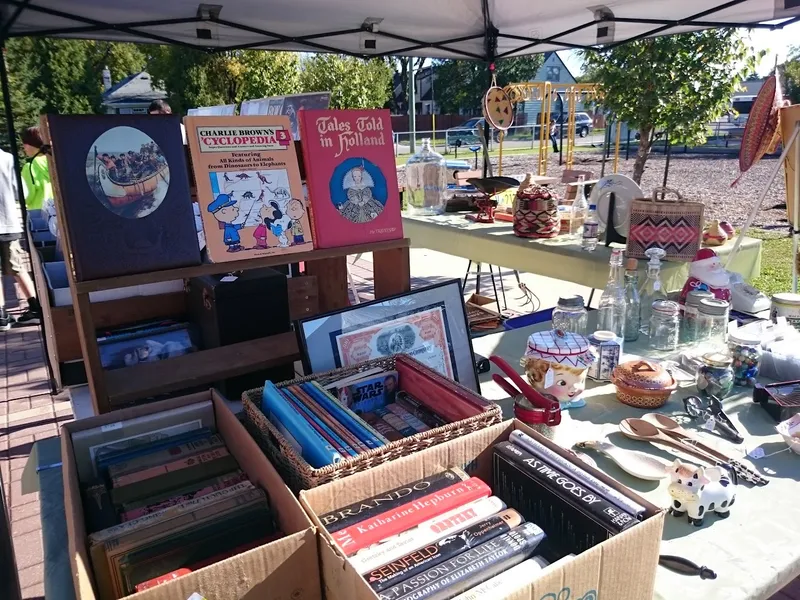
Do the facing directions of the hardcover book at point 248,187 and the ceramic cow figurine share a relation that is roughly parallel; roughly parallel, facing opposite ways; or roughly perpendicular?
roughly perpendicular

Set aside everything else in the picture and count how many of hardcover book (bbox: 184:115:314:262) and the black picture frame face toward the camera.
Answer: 2

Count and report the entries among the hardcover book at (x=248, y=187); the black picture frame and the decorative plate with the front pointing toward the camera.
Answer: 3

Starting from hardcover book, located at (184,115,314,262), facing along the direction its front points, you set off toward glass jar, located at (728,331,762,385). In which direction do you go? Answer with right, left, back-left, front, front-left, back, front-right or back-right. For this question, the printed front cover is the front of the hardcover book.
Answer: left

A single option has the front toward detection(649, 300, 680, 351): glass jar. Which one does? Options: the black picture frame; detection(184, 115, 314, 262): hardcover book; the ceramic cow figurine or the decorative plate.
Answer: the decorative plate

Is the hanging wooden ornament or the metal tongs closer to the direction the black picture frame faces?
the metal tongs

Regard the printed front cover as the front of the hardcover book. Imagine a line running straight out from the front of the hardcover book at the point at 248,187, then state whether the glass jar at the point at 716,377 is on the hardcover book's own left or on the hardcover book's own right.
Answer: on the hardcover book's own left

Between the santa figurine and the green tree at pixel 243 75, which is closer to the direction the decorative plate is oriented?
the santa figurine

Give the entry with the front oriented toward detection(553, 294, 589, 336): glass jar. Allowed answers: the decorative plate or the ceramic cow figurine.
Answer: the decorative plate

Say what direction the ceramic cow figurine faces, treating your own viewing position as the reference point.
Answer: facing the viewer and to the left of the viewer

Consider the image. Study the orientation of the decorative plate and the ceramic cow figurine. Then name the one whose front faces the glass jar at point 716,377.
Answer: the decorative plate

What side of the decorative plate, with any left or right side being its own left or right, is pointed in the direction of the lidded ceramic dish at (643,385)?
front

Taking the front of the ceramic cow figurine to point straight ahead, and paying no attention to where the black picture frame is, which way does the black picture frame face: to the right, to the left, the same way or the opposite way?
to the left

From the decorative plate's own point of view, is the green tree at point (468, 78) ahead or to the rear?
to the rear

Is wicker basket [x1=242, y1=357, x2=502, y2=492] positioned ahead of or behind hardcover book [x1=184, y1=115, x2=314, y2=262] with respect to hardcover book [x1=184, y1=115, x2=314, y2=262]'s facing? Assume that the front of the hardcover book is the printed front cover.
ahead

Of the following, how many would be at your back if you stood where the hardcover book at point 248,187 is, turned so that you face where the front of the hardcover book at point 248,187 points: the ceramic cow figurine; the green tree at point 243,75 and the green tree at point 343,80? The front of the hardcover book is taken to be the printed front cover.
2

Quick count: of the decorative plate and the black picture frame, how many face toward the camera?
2

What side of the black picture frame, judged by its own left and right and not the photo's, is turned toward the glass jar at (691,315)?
left

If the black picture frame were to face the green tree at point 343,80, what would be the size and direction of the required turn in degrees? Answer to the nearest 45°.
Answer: approximately 180°

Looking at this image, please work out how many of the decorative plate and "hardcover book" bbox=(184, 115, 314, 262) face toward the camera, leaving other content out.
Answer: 2
